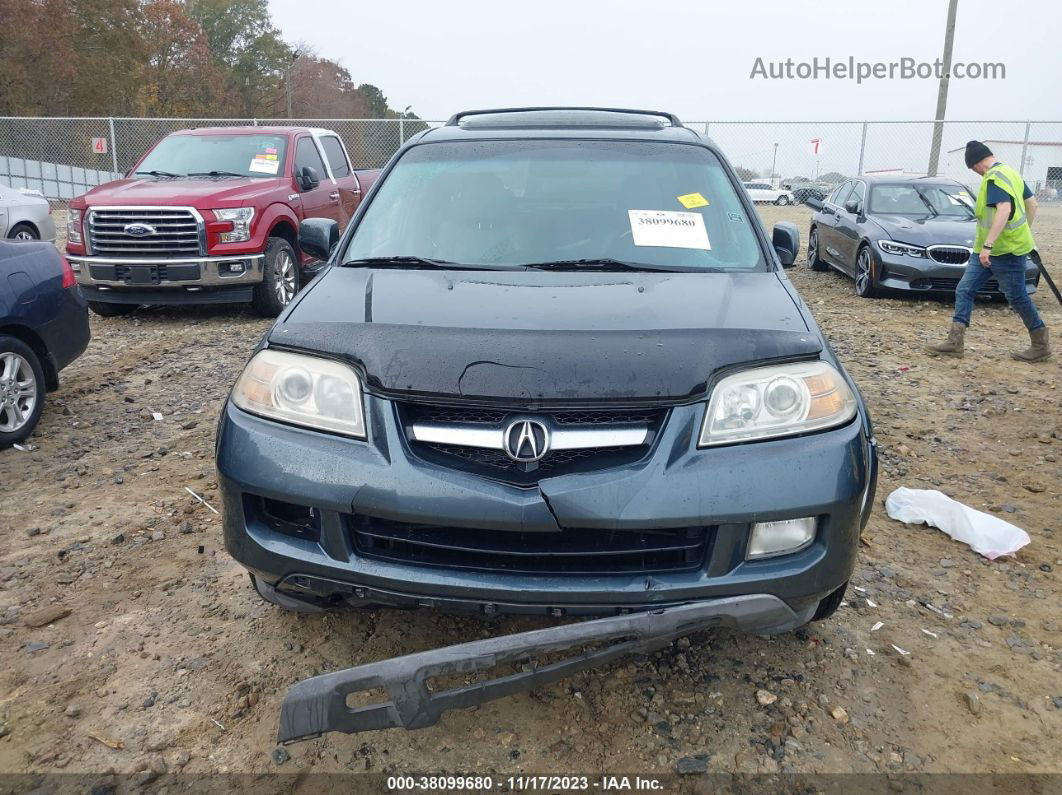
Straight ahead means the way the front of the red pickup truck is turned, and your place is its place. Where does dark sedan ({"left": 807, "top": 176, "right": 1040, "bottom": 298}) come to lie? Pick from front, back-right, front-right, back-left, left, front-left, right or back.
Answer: back-left

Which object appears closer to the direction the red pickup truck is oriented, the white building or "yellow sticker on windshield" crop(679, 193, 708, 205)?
the yellow sticker on windshield

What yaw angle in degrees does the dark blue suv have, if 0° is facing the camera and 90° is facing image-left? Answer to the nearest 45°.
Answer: approximately 0°

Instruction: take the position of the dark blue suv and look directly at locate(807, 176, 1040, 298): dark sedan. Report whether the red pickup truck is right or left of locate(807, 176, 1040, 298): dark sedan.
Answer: left

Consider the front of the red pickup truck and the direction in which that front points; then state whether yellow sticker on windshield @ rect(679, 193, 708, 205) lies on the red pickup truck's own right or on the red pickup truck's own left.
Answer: on the red pickup truck's own left

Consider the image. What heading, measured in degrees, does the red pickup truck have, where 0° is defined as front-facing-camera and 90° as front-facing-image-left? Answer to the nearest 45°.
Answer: approximately 45°
